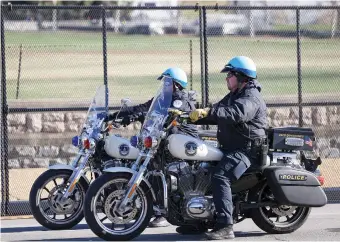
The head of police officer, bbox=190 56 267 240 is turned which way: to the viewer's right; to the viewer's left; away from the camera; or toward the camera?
to the viewer's left

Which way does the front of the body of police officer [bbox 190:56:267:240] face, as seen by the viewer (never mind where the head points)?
to the viewer's left

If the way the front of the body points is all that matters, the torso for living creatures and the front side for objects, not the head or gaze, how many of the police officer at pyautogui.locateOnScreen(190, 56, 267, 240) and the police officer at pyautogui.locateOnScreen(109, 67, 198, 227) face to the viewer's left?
2

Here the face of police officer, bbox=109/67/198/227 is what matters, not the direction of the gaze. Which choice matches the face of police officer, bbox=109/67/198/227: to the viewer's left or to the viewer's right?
to the viewer's left

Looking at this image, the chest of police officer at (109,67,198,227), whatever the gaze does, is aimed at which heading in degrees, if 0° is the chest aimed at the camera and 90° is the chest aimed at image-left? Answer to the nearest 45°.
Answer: approximately 90°

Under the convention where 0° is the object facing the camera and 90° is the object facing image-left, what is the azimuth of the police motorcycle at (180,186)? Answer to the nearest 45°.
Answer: approximately 90°
